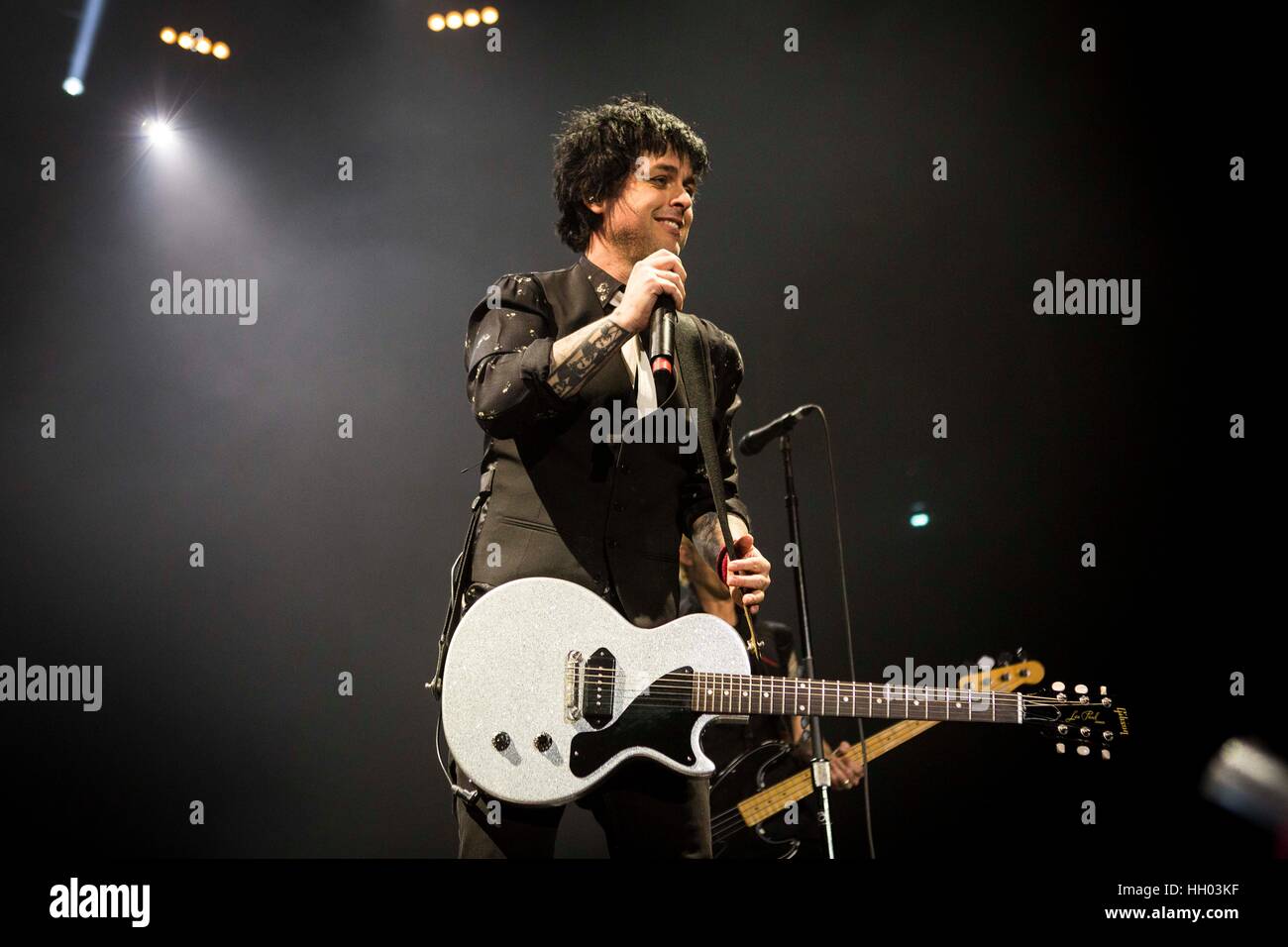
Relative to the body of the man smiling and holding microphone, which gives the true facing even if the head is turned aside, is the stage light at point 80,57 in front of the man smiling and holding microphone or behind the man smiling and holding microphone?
behind

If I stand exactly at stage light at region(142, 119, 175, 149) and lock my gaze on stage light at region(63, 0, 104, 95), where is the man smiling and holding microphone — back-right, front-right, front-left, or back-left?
back-left

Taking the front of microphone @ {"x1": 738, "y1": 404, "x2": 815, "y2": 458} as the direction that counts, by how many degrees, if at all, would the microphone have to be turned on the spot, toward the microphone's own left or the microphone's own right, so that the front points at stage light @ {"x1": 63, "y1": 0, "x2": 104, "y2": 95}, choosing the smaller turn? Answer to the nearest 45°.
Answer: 0° — it already faces it

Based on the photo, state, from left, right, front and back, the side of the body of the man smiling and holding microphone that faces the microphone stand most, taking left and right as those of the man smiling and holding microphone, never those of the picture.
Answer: left

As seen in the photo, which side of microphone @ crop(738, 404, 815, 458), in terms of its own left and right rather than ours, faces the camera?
left

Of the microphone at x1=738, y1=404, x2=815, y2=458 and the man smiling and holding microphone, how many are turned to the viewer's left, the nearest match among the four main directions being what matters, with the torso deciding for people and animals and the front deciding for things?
1

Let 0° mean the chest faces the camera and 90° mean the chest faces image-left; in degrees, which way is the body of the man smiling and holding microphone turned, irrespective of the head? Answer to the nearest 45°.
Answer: approximately 315°
